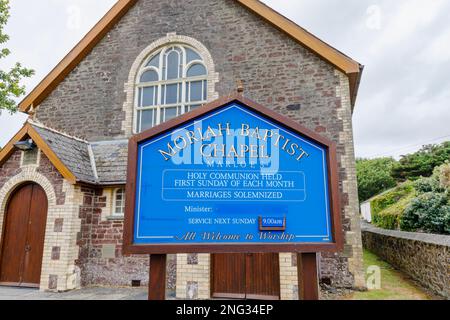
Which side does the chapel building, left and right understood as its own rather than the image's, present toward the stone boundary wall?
left

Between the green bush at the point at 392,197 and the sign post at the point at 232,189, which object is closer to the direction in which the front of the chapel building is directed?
the sign post

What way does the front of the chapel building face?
toward the camera

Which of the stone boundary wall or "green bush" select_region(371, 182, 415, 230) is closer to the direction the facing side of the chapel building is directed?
the stone boundary wall

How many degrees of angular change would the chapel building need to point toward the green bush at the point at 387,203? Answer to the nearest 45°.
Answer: approximately 135° to its left

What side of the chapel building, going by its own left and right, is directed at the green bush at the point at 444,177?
left

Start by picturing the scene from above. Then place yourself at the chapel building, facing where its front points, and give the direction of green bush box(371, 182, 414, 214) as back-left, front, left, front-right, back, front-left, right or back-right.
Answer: back-left

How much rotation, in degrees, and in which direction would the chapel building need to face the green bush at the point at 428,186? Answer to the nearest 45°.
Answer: approximately 90° to its left

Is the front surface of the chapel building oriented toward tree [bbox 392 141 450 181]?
no

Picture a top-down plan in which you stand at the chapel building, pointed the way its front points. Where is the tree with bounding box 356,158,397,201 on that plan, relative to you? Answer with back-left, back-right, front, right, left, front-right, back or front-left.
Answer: back-left

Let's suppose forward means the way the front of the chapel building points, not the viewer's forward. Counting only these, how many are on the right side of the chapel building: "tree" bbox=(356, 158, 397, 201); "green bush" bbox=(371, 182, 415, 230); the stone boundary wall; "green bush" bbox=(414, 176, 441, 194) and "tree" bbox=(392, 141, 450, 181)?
0
